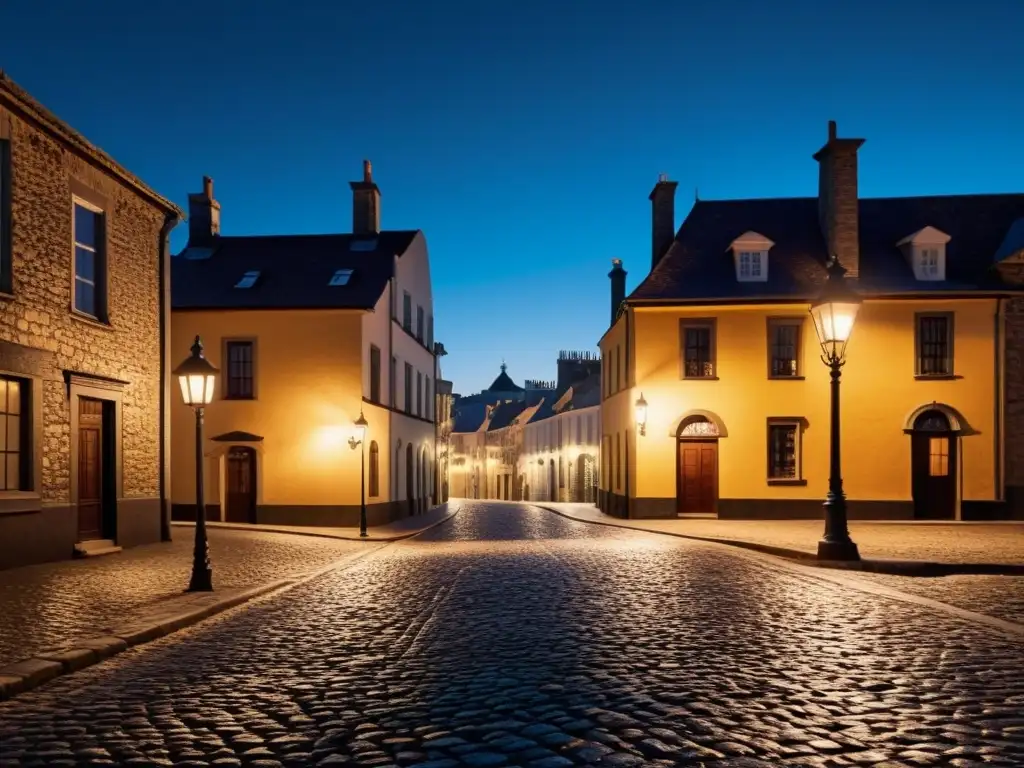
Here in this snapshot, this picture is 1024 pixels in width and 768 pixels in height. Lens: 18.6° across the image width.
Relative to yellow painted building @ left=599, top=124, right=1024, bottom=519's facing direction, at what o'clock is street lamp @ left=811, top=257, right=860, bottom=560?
The street lamp is roughly at 12 o'clock from the yellow painted building.

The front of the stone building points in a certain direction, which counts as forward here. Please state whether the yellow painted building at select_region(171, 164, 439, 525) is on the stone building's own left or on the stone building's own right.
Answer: on the stone building's own left

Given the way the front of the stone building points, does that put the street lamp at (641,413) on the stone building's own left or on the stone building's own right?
on the stone building's own left

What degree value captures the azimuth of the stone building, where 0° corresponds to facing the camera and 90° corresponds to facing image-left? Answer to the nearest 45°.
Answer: approximately 315°

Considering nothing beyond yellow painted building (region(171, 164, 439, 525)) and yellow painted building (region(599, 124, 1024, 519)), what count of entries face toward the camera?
2

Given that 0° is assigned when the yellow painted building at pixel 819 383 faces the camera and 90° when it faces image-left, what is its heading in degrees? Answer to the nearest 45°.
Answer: approximately 0°

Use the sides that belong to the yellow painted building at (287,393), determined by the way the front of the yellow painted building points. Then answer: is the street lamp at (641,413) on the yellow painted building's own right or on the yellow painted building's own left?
on the yellow painted building's own left

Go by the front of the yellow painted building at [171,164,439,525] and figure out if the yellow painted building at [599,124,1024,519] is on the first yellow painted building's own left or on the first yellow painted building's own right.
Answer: on the first yellow painted building's own left
